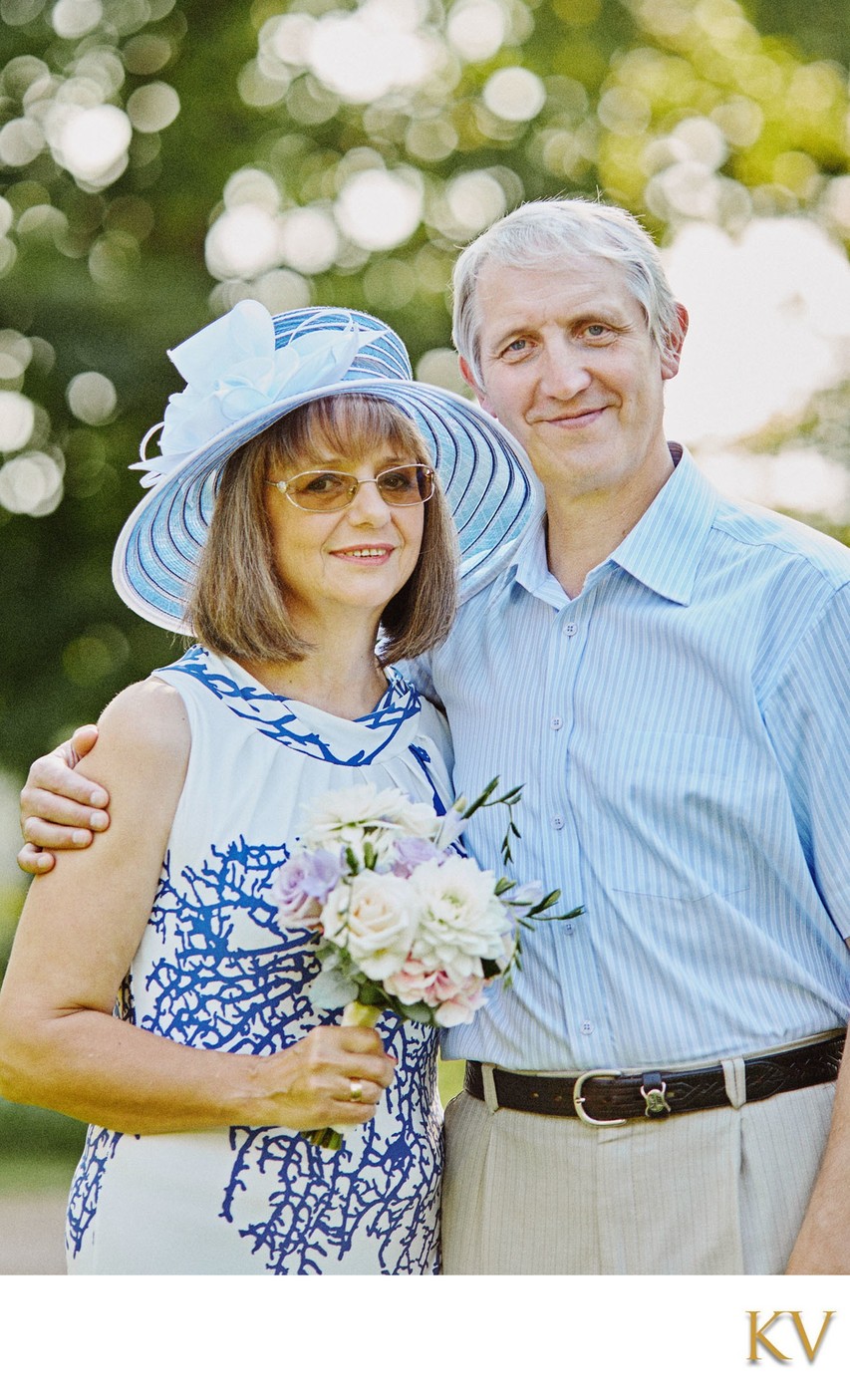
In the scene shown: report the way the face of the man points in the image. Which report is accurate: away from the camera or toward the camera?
toward the camera

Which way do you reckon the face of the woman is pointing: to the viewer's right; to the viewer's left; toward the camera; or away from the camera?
toward the camera

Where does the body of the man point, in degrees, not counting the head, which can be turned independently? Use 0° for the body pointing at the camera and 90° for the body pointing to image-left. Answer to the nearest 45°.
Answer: approximately 45°

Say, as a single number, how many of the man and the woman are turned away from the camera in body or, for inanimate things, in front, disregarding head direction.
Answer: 0
